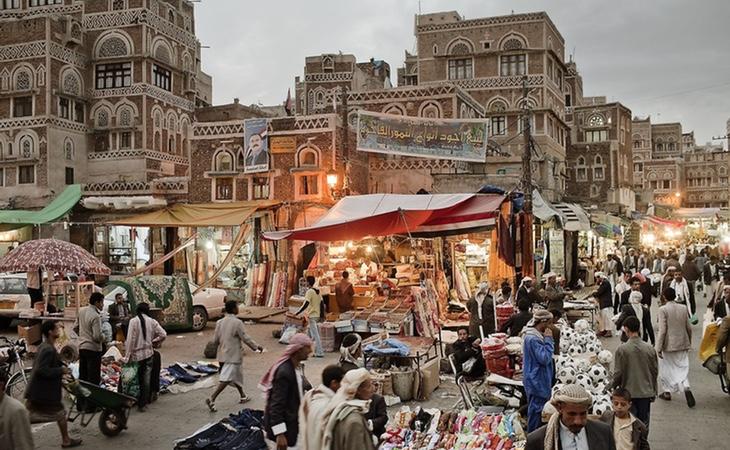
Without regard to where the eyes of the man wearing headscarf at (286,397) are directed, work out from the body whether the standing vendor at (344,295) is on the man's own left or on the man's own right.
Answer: on the man's own left

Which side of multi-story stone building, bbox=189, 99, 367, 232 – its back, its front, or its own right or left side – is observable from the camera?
front

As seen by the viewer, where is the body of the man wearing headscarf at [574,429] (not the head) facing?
toward the camera

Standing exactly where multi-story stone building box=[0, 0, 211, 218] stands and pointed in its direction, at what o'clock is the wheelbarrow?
The wheelbarrow is roughly at 12 o'clock from the multi-story stone building.

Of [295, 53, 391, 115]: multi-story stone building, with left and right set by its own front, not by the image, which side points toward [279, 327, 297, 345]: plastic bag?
front

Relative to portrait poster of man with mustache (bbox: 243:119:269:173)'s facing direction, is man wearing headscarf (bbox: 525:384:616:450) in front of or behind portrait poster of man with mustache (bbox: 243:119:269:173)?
in front

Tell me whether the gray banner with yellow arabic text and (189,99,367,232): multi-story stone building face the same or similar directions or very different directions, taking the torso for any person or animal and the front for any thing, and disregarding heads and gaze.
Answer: same or similar directions

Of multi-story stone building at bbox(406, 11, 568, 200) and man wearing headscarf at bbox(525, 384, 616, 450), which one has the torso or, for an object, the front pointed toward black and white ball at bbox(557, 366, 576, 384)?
the multi-story stone building

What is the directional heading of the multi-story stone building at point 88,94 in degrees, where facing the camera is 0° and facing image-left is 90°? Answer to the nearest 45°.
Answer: approximately 0°

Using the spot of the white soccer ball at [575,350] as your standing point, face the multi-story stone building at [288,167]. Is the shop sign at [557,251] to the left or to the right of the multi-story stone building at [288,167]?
right

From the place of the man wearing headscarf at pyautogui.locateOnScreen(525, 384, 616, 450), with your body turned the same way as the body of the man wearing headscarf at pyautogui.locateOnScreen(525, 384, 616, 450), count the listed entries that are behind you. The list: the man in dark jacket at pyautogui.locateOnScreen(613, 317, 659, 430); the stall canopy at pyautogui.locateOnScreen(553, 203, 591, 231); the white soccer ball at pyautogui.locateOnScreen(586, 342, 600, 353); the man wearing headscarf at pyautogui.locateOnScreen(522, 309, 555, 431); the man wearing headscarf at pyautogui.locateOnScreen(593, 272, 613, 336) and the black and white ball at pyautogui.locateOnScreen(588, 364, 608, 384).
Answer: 6

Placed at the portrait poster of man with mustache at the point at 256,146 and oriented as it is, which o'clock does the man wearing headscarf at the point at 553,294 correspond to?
The man wearing headscarf is roughly at 11 o'clock from the portrait poster of man with mustache.

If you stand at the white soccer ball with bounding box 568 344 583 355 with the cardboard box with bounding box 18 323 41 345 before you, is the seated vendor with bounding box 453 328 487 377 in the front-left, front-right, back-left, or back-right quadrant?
front-right

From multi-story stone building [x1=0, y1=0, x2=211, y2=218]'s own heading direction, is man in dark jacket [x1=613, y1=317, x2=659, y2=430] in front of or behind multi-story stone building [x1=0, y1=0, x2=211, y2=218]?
in front
